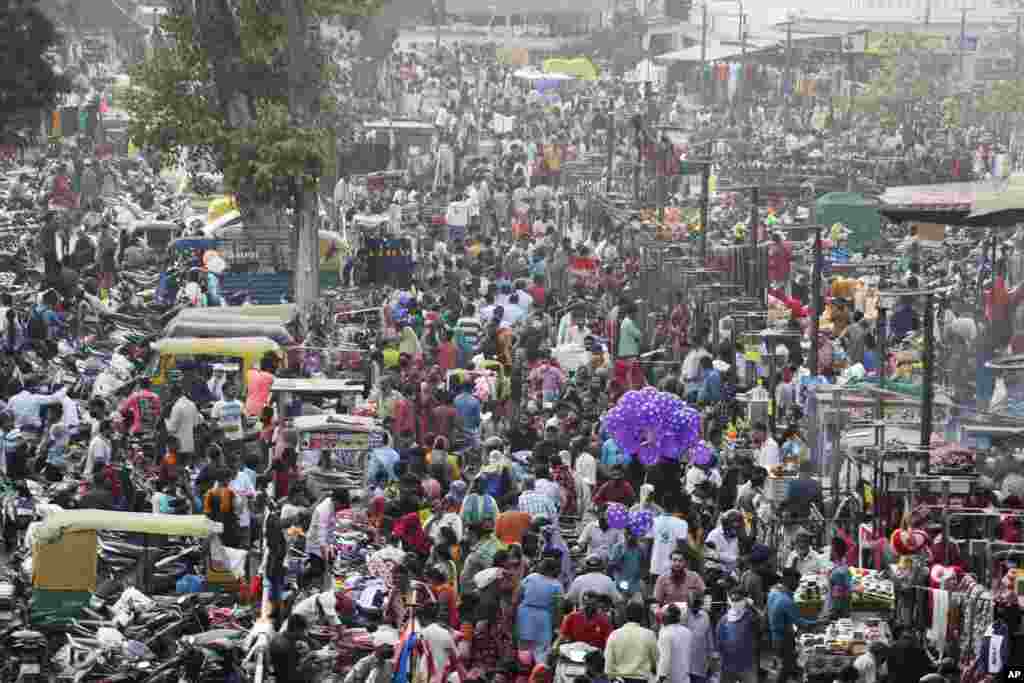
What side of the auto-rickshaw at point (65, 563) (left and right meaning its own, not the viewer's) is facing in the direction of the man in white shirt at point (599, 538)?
front

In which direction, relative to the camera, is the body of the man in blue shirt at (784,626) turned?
to the viewer's right

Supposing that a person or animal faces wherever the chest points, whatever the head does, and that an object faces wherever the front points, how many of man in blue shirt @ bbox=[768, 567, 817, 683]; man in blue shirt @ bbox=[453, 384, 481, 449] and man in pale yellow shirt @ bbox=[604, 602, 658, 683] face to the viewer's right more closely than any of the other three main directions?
1

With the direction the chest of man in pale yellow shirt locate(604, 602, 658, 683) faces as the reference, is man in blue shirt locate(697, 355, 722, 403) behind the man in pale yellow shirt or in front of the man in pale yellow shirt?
in front

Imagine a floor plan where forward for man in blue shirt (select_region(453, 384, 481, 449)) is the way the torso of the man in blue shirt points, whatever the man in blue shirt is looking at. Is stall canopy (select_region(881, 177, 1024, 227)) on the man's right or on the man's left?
on the man's right

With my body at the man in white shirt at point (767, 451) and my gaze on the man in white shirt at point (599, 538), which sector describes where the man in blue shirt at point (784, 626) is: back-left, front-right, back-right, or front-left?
front-left

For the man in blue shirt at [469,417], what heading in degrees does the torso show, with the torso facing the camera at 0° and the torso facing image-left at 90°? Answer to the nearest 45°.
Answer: approximately 180°

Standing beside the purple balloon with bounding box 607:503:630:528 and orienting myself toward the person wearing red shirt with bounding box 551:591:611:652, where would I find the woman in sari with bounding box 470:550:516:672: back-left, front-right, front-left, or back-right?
front-right

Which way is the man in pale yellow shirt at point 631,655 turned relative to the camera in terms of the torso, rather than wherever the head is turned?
away from the camera

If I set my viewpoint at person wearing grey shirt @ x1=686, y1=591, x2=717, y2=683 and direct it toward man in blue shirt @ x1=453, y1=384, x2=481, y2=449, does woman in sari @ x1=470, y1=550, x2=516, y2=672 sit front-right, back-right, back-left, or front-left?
front-left
